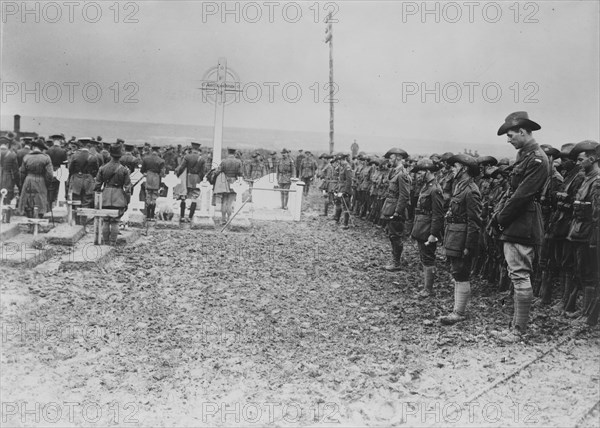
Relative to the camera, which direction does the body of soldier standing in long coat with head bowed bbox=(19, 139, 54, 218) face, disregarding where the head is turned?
away from the camera

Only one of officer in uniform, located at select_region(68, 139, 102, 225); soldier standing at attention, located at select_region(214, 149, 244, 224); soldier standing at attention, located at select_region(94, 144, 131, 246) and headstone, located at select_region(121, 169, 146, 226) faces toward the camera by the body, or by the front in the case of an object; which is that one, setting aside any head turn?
the headstone

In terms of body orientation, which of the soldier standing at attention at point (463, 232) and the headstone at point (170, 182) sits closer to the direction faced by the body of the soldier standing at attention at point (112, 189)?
the headstone

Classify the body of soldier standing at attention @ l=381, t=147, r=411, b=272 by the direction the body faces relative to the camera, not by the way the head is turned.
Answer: to the viewer's left

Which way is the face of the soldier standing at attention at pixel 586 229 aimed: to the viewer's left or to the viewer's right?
to the viewer's left

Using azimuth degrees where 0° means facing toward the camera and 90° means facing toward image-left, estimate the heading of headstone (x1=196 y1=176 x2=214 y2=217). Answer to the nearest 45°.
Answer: approximately 0°

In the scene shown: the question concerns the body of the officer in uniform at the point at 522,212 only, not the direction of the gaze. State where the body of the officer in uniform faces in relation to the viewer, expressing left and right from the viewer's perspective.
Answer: facing to the left of the viewer

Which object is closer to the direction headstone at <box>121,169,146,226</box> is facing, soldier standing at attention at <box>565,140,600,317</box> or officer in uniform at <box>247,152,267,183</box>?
the soldier standing at attention

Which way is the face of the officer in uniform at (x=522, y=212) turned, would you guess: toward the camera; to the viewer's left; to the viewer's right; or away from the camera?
to the viewer's left
